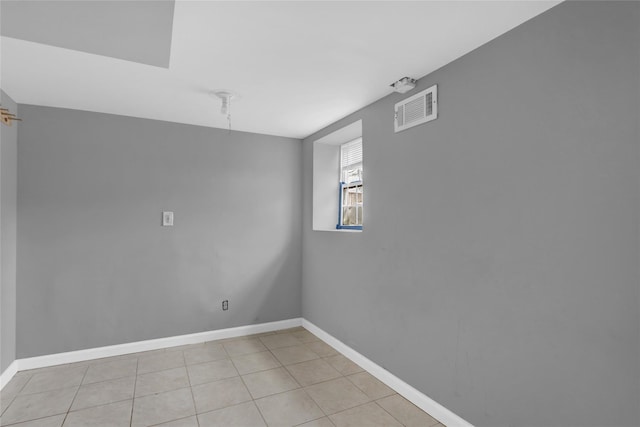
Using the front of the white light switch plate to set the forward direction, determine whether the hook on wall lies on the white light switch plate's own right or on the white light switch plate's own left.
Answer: on the white light switch plate's own right

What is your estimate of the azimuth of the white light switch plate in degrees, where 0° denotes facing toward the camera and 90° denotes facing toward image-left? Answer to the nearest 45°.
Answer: approximately 0°
